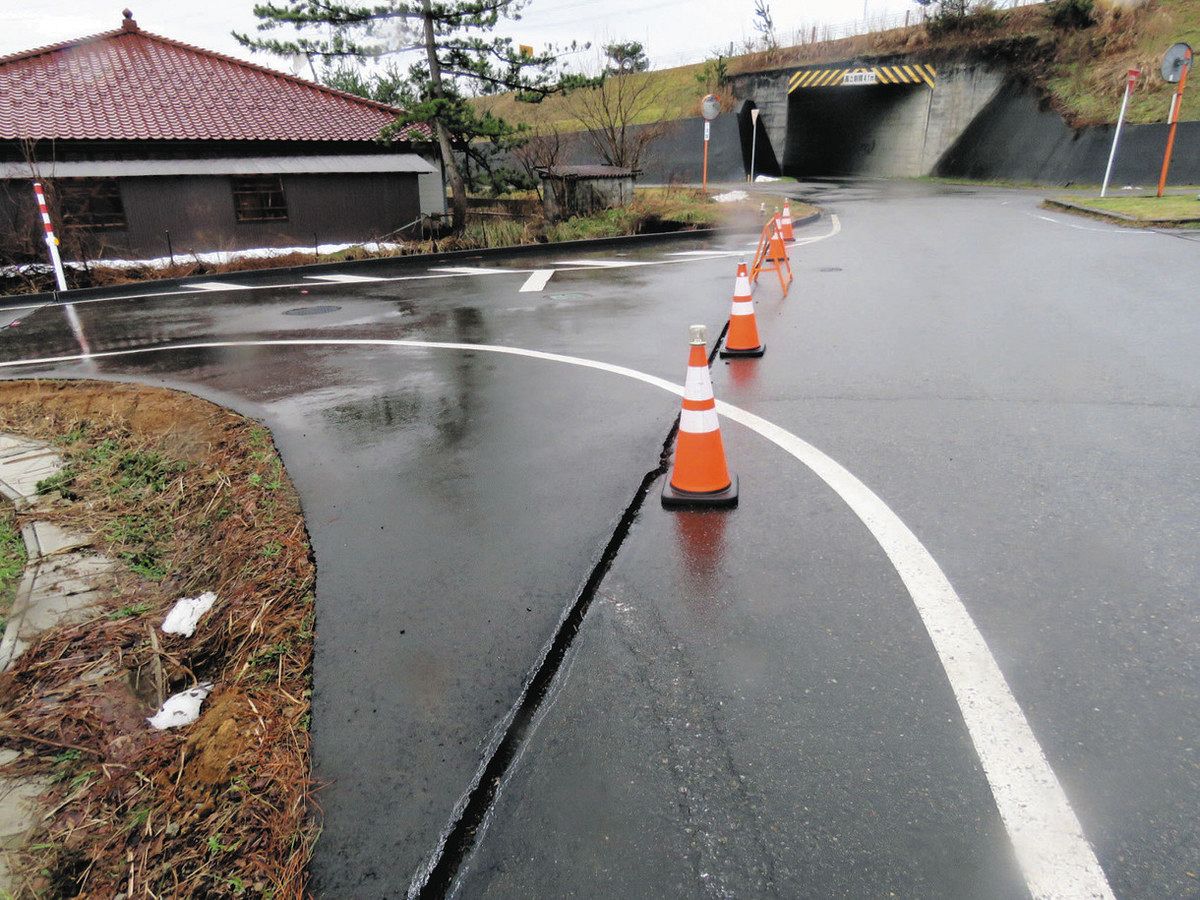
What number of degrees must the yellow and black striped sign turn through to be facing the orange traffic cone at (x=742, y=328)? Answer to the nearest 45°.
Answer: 0° — it already faces it

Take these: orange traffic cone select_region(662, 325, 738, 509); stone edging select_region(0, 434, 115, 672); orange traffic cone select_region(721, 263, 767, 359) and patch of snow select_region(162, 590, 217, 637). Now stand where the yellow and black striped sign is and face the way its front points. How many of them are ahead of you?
4

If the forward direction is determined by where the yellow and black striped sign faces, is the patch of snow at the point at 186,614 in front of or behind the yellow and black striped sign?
in front

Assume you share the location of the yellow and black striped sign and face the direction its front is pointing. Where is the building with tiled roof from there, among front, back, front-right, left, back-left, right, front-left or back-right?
front-right

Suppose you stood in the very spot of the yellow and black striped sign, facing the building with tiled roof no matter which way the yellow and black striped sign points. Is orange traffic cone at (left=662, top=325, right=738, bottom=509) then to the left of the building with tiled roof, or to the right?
left

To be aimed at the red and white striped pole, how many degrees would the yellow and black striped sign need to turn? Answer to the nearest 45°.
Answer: approximately 45° to its right

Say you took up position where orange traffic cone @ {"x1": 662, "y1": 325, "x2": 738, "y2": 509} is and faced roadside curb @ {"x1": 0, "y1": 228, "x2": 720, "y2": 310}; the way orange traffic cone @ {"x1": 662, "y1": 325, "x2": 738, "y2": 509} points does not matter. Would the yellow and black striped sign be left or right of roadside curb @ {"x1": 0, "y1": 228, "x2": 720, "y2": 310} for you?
right

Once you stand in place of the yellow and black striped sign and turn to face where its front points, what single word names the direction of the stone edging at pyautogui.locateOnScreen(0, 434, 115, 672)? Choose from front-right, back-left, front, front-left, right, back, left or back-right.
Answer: front

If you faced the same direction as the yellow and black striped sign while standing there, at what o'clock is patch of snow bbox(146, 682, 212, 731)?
The patch of snow is roughly at 12 o'clock from the yellow and black striped sign.

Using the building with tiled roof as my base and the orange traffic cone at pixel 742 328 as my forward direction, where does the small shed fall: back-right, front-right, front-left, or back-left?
front-left

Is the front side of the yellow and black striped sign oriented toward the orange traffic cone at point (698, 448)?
yes

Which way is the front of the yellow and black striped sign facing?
toward the camera

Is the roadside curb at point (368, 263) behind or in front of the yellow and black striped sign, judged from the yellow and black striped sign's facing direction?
in front

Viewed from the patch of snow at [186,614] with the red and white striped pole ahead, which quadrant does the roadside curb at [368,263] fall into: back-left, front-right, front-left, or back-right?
front-right
